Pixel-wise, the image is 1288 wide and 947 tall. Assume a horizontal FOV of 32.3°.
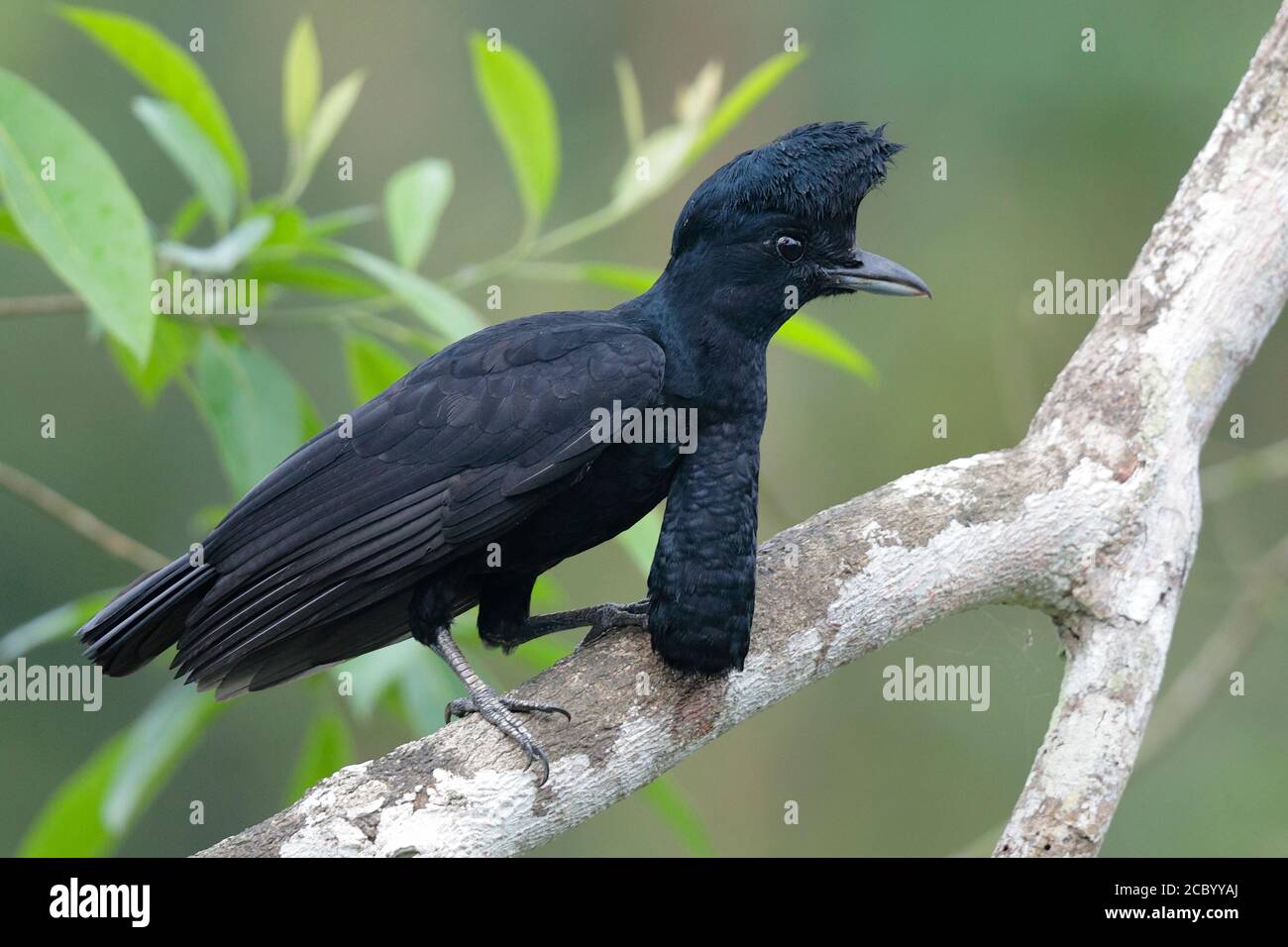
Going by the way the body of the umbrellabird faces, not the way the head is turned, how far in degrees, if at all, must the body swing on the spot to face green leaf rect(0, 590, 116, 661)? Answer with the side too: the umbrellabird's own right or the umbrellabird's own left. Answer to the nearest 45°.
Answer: approximately 135° to the umbrellabird's own left

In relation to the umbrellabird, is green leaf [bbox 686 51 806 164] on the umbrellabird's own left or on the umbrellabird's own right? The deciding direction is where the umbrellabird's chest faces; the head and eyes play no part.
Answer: on the umbrellabird's own left

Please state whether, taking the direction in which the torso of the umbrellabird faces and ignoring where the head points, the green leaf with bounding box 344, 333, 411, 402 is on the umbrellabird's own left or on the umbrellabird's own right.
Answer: on the umbrellabird's own left

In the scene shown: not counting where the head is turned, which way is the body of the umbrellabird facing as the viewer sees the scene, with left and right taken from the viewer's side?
facing to the right of the viewer

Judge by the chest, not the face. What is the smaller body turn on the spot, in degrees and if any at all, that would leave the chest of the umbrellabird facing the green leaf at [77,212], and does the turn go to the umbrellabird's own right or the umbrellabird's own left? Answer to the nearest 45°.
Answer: approximately 180°

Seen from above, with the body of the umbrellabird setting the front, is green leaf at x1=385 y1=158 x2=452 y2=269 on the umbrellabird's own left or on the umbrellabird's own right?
on the umbrellabird's own left

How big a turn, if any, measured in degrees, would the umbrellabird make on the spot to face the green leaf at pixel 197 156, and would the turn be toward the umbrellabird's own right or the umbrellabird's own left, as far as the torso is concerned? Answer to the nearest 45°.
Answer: approximately 135° to the umbrellabird's own left

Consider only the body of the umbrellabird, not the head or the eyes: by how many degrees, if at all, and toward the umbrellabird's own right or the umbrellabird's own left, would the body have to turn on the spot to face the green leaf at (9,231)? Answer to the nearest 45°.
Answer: approximately 180°
